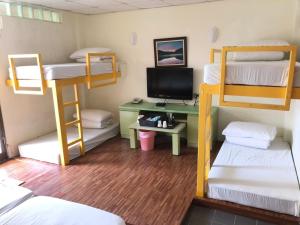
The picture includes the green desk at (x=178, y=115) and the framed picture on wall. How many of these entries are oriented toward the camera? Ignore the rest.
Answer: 2

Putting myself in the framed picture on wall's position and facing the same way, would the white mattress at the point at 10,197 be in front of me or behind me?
in front

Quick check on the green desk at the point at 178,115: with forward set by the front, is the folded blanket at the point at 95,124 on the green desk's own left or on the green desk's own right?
on the green desk's own right

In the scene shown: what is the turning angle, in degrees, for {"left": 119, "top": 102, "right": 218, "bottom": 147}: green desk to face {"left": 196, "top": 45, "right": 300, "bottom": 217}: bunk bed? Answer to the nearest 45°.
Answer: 0° — it already faces it

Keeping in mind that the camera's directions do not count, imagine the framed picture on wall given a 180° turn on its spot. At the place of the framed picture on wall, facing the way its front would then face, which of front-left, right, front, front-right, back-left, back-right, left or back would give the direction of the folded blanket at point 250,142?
back-right

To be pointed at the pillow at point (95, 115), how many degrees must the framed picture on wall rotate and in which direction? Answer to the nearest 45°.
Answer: approximately 90° to its right

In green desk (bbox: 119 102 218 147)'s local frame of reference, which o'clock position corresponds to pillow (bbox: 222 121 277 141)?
The pillow is roughly at 10 o'clock from the green desk.

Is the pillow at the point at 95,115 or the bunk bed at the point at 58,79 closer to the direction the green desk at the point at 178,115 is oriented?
the bunk bed

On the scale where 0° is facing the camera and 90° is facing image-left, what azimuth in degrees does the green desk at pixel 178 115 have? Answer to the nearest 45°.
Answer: approximately 0°
